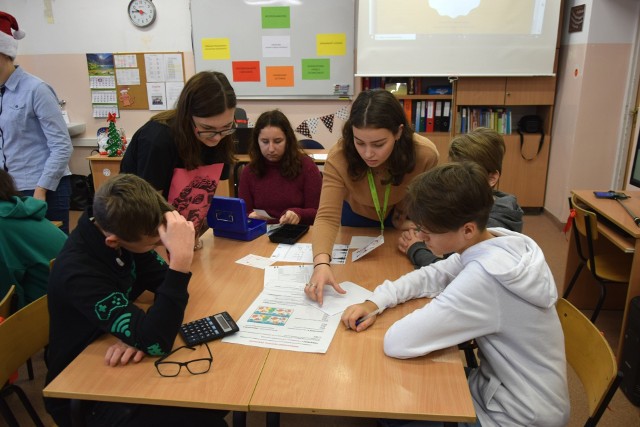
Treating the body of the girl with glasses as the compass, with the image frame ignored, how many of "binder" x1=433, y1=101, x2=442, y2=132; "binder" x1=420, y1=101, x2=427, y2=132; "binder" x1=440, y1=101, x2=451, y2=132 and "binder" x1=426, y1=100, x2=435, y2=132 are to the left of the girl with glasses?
4

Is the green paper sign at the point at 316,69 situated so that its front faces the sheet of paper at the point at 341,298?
yes

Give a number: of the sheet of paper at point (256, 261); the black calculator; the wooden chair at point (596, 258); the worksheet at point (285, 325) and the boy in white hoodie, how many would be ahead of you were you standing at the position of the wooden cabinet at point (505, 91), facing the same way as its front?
5

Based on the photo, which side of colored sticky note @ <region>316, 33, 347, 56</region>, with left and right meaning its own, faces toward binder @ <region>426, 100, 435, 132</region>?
left

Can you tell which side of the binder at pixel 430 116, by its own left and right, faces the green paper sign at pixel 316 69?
right

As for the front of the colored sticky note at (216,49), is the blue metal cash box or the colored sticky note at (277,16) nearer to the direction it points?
the blue metal cash box

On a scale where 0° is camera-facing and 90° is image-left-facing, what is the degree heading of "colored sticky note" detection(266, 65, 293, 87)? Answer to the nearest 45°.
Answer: approximately 0°

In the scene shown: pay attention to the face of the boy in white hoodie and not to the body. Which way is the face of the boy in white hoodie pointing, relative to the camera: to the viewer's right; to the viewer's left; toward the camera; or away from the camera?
to the viewer's left

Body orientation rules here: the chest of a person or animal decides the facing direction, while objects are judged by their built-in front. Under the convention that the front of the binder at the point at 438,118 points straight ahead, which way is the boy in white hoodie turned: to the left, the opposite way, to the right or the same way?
to the right

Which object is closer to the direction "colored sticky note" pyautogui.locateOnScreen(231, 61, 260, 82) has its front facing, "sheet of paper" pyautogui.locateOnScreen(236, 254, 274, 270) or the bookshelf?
the sheet of paper

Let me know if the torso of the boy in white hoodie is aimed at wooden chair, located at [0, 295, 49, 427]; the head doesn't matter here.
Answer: yes
